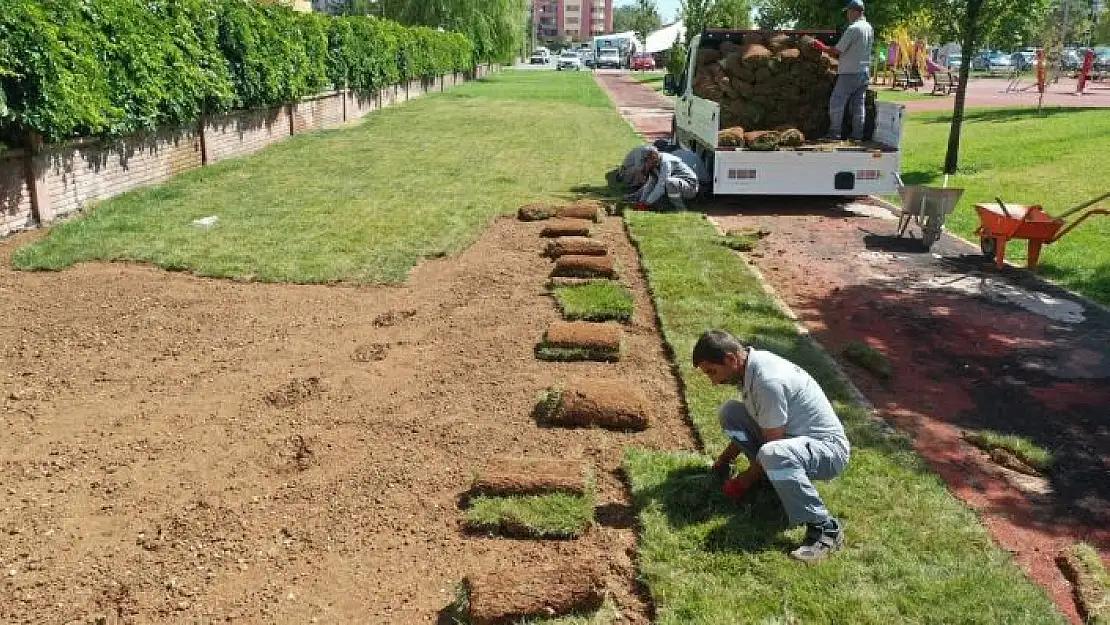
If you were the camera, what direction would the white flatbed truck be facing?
facing away from the viewer

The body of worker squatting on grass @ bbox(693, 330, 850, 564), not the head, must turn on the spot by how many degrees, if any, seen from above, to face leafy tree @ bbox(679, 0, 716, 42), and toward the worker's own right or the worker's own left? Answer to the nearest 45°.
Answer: approximately 90° to the worker's own right

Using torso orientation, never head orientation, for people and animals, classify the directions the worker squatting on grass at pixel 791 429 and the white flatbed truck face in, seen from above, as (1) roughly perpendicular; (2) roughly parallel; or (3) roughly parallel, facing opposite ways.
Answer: roughly perpendicular

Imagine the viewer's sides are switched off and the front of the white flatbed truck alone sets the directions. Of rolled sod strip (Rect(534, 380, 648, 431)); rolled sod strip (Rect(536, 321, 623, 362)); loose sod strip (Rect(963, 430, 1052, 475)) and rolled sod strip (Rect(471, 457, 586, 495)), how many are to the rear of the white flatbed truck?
4

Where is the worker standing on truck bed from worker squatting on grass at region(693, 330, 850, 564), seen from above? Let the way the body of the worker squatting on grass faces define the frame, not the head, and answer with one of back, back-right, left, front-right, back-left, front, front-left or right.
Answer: right

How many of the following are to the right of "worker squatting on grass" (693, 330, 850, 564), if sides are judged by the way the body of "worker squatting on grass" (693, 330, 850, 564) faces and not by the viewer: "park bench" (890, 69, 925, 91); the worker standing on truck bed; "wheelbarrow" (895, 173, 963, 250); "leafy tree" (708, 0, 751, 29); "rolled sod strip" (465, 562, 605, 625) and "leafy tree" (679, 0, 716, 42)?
5

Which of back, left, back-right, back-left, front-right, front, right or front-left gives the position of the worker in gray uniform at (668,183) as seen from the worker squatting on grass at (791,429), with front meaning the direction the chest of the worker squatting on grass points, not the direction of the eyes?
right

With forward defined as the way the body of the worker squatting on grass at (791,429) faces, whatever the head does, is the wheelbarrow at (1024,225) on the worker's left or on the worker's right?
on the worker's right

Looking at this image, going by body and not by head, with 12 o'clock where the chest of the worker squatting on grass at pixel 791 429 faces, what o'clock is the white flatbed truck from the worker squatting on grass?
The white flatbed truck is roughly at 3 o'clock from the worker squatting on grass.

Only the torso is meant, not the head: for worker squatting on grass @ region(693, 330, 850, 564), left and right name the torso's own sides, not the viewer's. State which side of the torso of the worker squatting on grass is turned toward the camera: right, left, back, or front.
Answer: left

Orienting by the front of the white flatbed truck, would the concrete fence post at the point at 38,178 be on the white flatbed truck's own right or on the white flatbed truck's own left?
on the white flatbed truck's own left

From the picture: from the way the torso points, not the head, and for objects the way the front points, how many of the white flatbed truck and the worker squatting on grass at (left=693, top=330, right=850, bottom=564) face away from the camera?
1

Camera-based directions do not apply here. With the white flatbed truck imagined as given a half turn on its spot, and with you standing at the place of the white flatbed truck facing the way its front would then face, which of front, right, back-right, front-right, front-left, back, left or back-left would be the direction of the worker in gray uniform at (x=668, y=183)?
right

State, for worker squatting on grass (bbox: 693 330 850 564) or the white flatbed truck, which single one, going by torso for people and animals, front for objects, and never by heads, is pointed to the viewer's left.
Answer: the worker squatting on grass

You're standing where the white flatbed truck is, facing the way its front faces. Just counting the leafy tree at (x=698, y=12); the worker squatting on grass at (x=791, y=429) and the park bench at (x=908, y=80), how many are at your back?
1

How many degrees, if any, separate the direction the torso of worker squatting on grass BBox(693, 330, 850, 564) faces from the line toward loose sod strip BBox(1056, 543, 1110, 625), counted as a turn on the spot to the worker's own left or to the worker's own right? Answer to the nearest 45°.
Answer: approximately 180°
